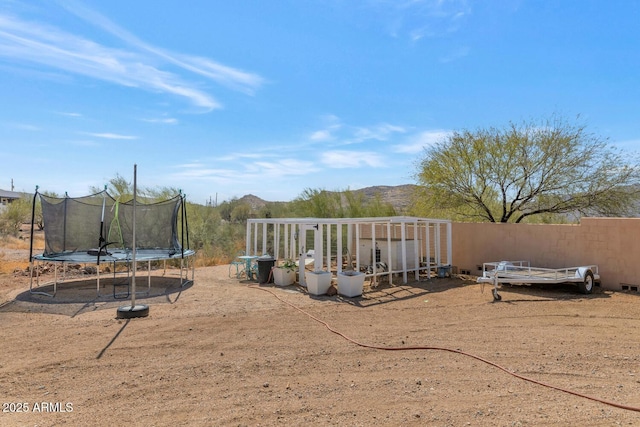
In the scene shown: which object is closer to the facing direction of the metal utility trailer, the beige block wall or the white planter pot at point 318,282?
the white planter pot

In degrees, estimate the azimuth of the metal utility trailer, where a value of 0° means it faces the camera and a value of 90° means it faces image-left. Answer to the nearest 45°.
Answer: approximately 45°

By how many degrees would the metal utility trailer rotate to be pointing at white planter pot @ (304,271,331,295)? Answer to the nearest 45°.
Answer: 0° — it already faces it

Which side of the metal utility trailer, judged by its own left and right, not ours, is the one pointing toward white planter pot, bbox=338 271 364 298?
front

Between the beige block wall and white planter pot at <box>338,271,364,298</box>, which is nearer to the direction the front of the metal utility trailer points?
the white planter pot

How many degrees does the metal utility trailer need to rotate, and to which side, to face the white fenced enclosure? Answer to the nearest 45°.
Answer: approximately 45° to its right

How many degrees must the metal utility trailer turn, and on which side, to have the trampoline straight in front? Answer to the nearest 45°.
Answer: approximately 45° to its right

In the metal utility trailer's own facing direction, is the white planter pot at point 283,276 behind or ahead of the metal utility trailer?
ahead
